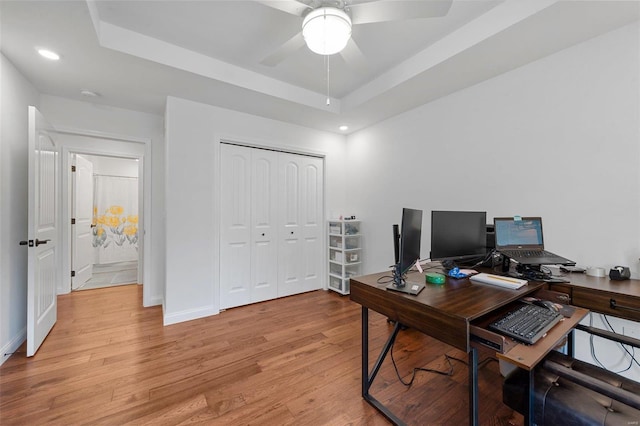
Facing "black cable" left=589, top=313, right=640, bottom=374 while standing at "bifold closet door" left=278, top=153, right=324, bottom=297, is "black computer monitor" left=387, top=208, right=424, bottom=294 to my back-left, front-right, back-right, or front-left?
front-right

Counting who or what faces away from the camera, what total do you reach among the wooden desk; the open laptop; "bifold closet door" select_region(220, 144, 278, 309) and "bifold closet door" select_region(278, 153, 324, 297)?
0

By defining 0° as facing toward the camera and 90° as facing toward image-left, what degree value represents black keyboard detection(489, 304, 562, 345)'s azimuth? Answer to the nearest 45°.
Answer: approximately 315°

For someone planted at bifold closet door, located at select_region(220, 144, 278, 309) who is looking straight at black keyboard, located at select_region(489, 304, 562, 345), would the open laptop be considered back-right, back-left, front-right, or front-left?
front-left

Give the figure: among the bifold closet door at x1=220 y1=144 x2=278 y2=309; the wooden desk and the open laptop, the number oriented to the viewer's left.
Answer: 0

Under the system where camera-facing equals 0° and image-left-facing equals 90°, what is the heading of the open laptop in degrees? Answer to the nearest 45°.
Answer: approximately 315°

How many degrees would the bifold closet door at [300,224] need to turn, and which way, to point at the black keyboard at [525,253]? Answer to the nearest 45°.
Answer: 0° — it already faces it

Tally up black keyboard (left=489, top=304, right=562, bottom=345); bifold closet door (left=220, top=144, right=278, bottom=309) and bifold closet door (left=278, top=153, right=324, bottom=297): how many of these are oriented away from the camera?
0

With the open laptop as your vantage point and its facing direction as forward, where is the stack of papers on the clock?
The stack of papers is roughly at 2 o'clock from the open laptop.

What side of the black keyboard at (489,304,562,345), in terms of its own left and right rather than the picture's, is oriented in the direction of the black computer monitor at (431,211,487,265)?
back

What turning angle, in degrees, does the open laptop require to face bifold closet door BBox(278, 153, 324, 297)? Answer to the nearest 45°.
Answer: approximately 135° to its right

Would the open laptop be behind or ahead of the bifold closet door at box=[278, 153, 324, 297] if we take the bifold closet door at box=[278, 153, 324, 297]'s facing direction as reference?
ahead

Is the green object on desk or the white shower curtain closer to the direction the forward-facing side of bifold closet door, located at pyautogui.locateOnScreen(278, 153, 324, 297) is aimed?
the green object on desk

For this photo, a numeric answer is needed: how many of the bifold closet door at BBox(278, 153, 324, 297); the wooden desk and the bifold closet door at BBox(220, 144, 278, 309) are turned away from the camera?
0
